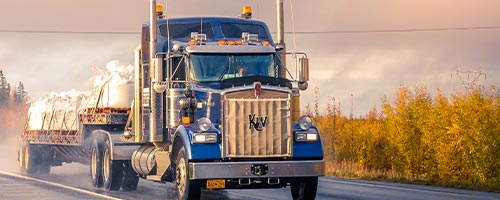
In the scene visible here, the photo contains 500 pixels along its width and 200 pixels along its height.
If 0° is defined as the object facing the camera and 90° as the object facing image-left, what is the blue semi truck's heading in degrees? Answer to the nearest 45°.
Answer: approximately 315°
